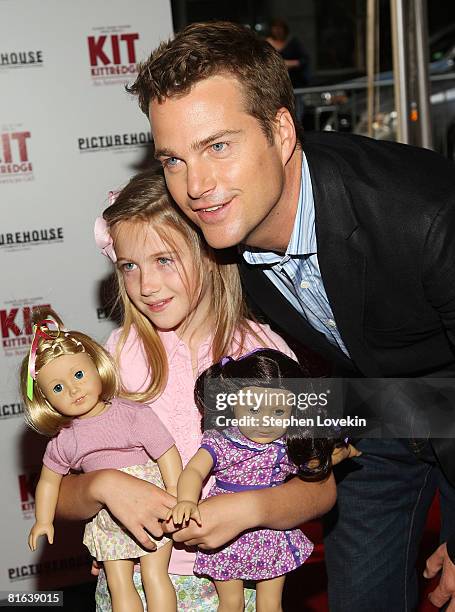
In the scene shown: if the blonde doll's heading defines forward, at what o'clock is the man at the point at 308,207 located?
The man is roughly at 9 o'clock from the blonde doll.

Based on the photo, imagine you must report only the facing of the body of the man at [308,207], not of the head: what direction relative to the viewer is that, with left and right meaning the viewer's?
facing the viewer and to the left of the viewer

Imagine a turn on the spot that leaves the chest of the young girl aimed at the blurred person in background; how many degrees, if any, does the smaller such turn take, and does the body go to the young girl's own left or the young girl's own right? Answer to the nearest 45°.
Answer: approximately 180°

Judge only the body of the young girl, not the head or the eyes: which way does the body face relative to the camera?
toward the camera

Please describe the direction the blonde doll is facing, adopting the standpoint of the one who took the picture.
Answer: facing the viewer
